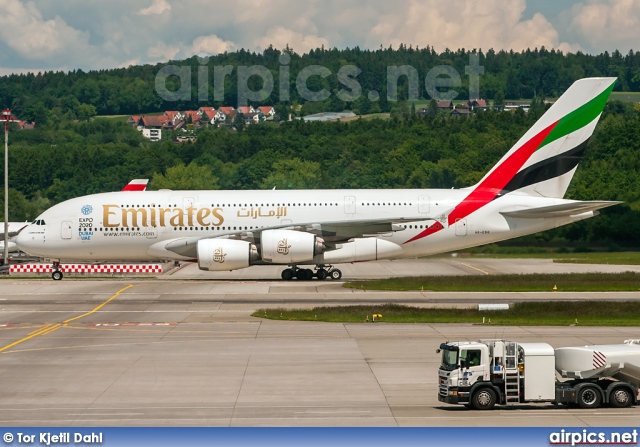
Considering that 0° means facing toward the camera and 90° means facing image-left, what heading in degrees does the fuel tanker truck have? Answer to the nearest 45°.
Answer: approximately 90°
